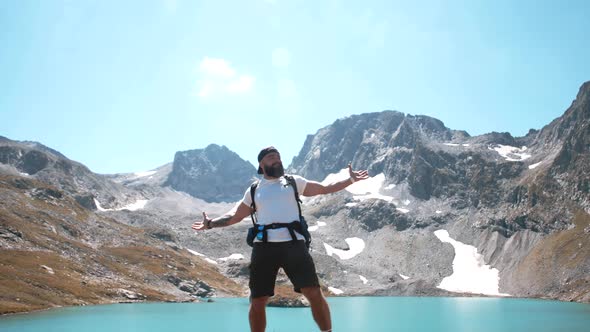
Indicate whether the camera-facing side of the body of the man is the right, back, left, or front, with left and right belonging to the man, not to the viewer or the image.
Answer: front
